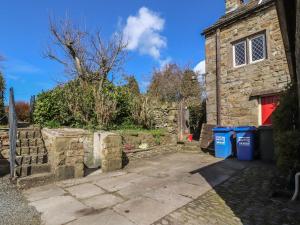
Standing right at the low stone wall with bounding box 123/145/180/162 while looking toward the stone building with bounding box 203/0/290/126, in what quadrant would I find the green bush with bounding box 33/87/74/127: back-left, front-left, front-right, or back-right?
back-left

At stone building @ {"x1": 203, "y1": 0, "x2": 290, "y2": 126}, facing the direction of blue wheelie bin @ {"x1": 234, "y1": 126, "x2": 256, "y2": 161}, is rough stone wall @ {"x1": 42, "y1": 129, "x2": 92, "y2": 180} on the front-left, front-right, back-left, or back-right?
front-right

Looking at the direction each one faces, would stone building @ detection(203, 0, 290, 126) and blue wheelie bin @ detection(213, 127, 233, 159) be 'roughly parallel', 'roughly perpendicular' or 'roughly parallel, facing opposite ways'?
roughly parallel

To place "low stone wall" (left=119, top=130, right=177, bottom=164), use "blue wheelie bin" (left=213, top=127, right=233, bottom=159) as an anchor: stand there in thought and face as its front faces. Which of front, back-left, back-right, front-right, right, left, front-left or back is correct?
front-right

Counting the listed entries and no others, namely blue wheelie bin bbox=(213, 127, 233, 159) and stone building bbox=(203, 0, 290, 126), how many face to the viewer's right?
0

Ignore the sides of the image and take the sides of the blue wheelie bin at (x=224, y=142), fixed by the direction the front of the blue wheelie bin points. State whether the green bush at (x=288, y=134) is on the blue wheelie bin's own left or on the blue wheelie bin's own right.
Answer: on the blue wheelie bin's own left

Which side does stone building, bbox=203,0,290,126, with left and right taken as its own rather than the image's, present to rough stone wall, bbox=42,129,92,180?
front

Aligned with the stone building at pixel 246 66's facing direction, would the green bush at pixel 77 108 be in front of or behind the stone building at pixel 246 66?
in front

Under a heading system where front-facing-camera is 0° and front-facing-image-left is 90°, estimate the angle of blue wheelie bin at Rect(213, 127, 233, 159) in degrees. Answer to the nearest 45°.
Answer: approximately 45°

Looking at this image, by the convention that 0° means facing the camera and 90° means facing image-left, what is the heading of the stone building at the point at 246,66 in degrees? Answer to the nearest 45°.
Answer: approximately 45°

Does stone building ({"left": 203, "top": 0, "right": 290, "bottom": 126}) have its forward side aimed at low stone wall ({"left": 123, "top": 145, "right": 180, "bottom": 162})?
yes

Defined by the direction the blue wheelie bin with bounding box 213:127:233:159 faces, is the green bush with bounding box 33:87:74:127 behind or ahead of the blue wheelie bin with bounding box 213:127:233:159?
ahead
